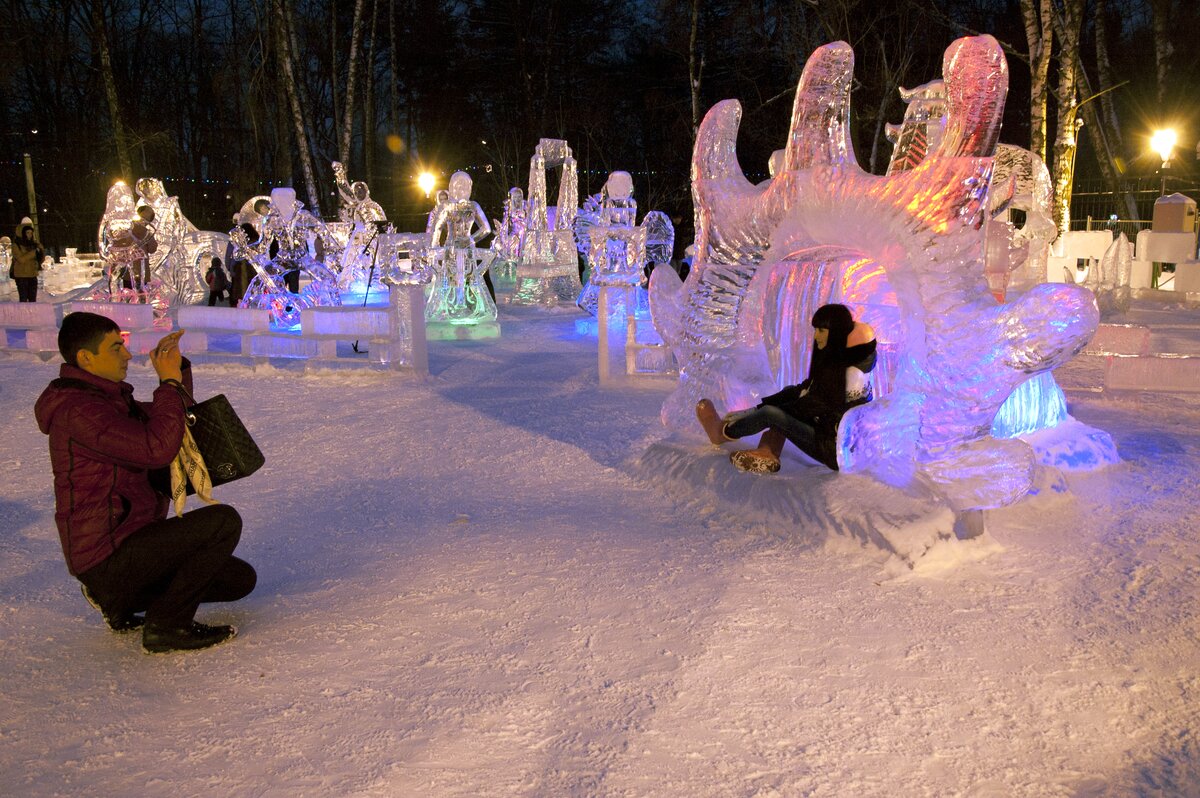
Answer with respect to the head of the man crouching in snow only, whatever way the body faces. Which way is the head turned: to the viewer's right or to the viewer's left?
to the viewer's right

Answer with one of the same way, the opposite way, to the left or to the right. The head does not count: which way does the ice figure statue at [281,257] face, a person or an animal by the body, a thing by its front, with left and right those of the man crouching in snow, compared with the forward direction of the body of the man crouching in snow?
to the right

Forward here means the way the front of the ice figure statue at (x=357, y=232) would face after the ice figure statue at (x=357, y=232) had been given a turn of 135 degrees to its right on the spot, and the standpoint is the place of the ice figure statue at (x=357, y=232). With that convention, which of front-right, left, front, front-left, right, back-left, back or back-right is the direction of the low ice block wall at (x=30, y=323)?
left

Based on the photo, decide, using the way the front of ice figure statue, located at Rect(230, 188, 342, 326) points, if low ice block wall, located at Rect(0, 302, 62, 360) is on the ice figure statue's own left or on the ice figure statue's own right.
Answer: on the ice figure statue's own right

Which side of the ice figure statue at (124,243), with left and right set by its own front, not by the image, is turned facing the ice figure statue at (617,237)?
left

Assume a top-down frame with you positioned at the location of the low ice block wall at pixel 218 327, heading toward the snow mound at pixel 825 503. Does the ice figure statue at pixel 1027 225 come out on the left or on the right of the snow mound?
left

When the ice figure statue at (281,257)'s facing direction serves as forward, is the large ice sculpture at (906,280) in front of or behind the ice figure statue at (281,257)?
in front

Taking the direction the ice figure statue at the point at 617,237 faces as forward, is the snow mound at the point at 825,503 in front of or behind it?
in front

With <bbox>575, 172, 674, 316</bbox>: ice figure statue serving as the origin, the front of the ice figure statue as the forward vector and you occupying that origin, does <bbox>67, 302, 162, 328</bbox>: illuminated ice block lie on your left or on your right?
on your right

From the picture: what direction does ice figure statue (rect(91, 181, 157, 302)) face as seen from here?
toward the camera

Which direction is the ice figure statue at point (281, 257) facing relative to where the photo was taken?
toward the camera

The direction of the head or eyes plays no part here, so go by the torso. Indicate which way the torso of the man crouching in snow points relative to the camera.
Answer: to the viewer's right

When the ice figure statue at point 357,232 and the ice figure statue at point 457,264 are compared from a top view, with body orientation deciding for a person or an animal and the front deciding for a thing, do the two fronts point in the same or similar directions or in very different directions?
same or similar directions

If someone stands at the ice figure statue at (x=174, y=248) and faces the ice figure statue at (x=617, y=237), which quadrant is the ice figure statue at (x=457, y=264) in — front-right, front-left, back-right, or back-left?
front-right

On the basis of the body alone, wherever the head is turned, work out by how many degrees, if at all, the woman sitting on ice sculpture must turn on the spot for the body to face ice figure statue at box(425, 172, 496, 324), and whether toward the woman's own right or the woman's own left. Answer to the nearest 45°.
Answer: approximately 45° to the woman's own right

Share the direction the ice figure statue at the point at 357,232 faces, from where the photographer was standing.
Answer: facing the viewer

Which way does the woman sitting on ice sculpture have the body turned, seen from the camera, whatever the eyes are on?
to the viewer's left
